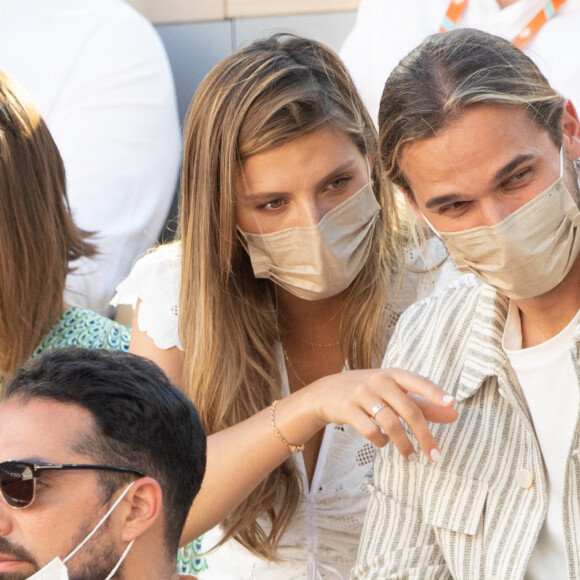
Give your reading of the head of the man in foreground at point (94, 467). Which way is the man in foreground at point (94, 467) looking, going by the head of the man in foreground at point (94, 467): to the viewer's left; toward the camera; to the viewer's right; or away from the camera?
to the viewer's left

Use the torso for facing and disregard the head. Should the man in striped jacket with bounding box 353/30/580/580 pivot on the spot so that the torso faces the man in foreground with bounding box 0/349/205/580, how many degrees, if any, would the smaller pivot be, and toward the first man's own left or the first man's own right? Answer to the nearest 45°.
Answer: approximately 45° to the first man's own right

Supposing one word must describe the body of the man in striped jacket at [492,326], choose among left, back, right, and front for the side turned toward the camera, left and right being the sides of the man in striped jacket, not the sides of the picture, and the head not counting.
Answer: front

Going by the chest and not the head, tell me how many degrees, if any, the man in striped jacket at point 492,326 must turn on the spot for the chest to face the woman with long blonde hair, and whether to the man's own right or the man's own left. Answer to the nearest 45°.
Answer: approximately 135° to the man's own right

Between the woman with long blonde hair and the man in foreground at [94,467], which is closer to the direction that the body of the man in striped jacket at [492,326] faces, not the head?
the man in foreground
